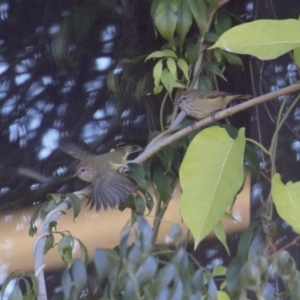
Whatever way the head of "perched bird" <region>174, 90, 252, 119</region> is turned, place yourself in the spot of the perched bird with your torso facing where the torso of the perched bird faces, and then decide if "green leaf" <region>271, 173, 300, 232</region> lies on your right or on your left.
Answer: on your left

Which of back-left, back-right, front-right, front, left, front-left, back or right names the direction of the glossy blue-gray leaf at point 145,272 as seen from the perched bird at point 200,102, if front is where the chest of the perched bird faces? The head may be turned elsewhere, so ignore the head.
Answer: left

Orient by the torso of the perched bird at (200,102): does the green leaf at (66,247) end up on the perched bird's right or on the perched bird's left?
on the perched bird's left

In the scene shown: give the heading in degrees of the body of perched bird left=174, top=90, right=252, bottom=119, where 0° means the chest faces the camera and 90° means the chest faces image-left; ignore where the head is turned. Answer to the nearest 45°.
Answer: approximately 90°

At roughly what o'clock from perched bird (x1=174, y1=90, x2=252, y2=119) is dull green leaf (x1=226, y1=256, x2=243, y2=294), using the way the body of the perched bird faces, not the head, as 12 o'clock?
The dull green leaf is roughly at 9 o'clock from the perched bird.

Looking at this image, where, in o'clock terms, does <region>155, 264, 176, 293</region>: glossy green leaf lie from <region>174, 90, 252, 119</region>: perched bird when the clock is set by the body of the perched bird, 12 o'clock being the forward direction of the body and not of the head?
The glossy green leaf is roughly at 9 o'clock from the perched bird.
